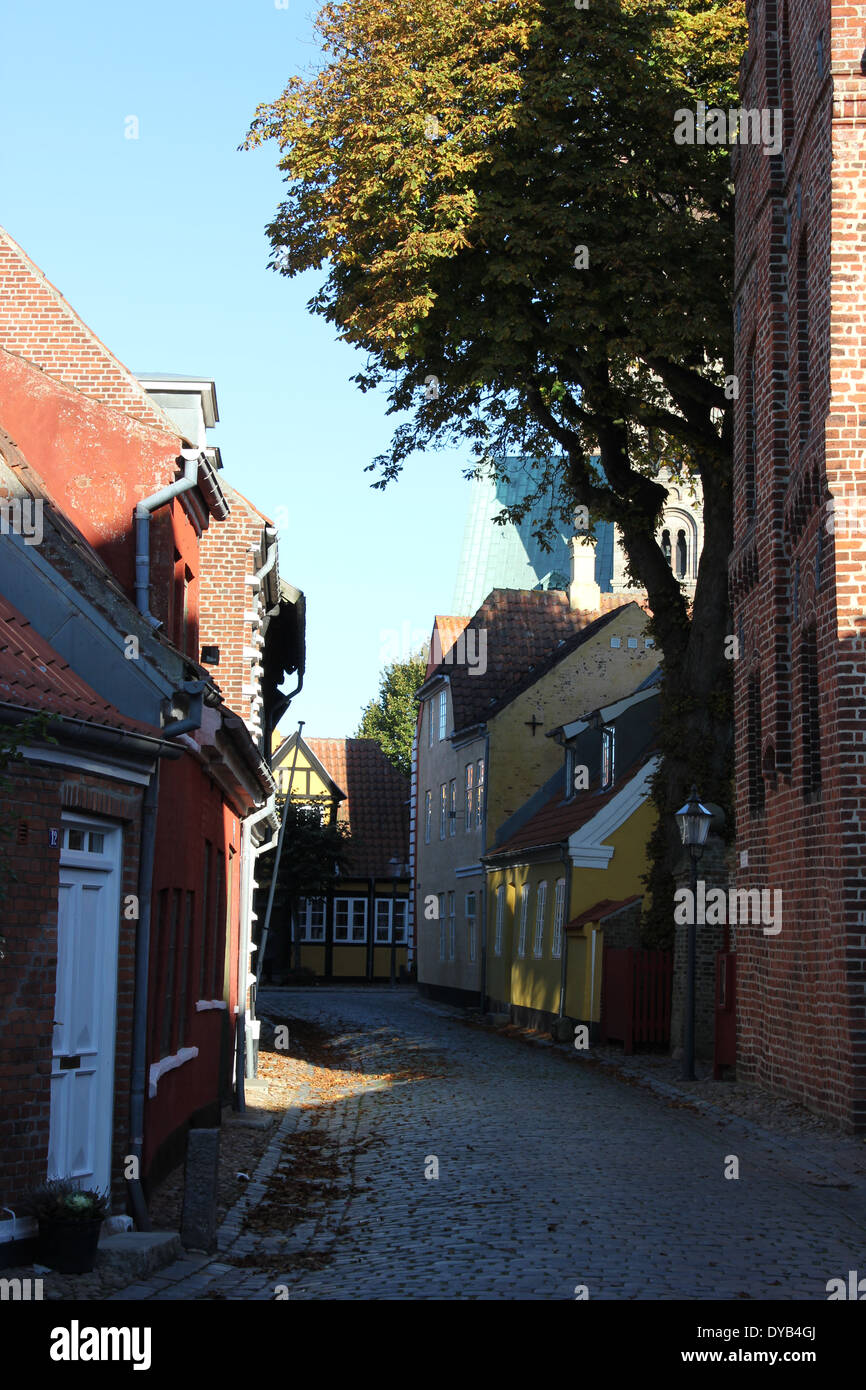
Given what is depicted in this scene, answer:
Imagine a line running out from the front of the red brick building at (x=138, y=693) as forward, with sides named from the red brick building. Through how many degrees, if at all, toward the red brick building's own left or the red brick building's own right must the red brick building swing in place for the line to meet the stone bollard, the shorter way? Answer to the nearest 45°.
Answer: approximately 90° to the red brick building's own right

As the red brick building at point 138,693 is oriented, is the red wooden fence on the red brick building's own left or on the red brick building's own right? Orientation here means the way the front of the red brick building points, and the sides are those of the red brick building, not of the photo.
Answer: on the red brick building's own left

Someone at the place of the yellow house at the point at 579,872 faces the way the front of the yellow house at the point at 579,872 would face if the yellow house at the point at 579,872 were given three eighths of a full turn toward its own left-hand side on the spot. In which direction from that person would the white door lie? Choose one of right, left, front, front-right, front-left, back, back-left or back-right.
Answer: right

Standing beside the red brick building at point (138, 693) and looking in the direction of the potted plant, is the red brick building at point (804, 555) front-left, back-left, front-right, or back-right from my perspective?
back-left

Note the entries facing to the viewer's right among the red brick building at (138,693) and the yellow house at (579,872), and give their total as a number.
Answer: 1

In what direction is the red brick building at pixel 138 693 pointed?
to the viewer's right

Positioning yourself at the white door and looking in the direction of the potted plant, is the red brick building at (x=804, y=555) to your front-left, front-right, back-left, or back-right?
back-left

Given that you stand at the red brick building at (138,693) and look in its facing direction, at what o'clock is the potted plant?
The potted plant is roughly at 3 o'clock from the red brick building.

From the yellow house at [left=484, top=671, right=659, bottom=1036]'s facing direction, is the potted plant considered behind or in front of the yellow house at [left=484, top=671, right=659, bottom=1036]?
in front

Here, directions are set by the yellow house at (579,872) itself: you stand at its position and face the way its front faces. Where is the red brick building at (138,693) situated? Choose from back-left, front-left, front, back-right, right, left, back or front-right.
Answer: front-left

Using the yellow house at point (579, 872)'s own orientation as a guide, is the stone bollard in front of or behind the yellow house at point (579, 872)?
in front

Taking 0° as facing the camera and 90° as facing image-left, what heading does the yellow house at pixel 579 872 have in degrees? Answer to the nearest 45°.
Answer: approximately 45°

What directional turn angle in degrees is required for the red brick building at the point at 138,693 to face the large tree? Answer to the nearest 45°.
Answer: approximately 45° to its left
